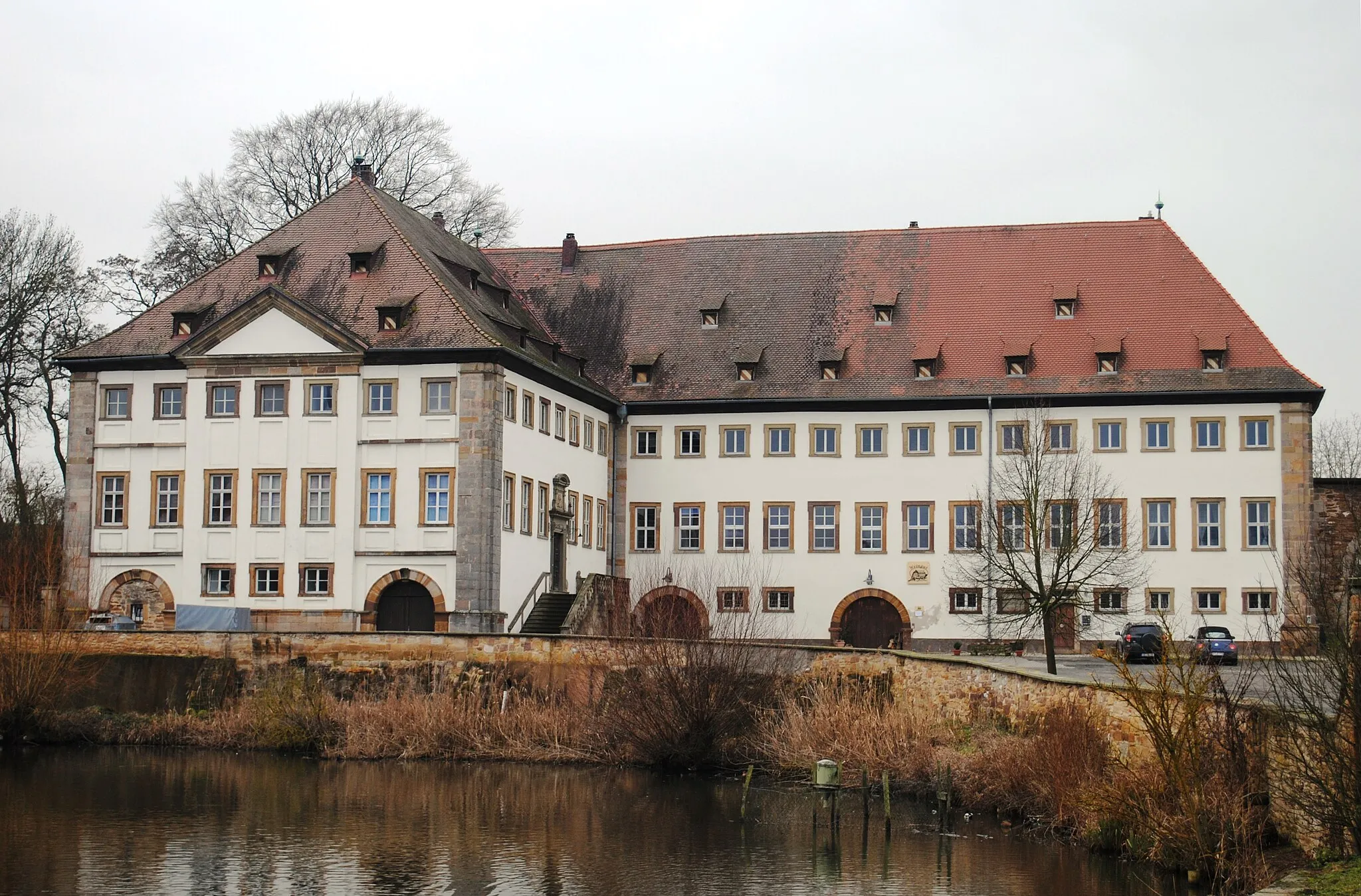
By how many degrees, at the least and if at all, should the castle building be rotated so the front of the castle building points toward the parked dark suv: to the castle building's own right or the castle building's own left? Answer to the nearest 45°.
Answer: approximately 90° to the castle building's own left

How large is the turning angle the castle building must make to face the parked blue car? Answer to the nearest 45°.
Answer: approximately 90° to its left
